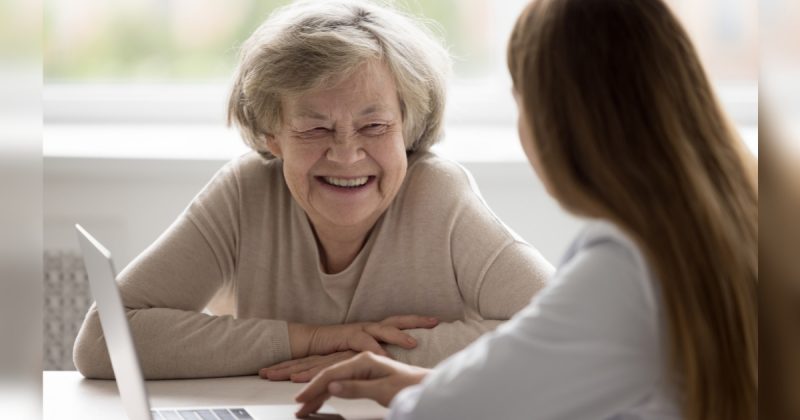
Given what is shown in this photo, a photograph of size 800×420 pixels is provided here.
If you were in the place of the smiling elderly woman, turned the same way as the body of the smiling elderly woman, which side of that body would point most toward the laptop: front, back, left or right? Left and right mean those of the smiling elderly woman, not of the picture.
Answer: front

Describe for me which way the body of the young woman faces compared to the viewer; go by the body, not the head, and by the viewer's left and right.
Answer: facing away from the viewer and to the left of the viewer

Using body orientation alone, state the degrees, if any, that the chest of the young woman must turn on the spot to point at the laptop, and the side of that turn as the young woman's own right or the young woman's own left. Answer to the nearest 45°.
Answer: approximately 45° to the young woman's own left

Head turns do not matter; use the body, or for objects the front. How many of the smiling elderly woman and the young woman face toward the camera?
1

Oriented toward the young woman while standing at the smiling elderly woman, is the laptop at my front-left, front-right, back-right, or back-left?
front-right

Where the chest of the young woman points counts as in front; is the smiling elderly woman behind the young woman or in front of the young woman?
in front

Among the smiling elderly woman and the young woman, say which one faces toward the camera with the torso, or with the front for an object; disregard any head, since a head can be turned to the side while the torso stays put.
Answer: the smiling elderly woman

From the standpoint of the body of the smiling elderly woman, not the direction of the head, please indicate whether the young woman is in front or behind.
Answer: in front

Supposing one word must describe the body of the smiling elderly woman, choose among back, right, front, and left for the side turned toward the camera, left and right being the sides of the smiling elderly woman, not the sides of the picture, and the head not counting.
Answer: front

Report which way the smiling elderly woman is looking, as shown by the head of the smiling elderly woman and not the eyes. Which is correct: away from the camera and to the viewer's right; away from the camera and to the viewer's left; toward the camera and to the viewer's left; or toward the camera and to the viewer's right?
toward the camera and to the viewer's right

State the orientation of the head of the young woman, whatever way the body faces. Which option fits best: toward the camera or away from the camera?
away from the camera
